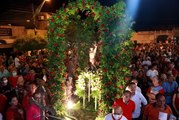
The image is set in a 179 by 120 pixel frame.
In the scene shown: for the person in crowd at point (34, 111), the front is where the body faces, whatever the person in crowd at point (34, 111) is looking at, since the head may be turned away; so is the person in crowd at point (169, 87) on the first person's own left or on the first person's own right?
on the first person's own left

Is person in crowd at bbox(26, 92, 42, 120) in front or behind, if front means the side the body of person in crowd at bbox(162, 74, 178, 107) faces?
in front

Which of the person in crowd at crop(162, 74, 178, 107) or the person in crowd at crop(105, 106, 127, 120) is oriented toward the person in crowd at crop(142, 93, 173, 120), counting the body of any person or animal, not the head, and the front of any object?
the person in crowd at crop(162, 74, 178, 107)

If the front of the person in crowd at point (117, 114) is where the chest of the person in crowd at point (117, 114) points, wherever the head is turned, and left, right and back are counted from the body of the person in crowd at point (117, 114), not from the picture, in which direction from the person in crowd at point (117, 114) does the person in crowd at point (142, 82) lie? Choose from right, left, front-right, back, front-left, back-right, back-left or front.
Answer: back

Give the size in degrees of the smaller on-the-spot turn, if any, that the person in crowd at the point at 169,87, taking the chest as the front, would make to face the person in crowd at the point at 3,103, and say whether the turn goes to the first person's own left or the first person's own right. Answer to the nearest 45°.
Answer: approximately 45° to the first person's own right

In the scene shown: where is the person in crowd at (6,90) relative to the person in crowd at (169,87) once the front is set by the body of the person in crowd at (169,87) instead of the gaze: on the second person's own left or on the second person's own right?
on the second person's own right

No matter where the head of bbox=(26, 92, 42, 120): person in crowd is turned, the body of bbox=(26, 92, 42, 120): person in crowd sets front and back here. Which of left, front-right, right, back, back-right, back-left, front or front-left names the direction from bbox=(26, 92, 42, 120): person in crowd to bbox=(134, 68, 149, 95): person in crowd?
left

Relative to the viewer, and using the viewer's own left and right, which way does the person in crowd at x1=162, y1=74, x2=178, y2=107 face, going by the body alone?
facing the viewer

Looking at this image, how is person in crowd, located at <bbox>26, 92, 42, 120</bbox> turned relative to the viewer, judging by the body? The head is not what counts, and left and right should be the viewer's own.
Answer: facing the viewer and to the right of the viewer

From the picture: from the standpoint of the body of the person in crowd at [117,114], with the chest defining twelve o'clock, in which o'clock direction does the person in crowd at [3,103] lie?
the person in crowd at [3,103] is roughly at 4 o'clock from the person in crowd at [117,114].

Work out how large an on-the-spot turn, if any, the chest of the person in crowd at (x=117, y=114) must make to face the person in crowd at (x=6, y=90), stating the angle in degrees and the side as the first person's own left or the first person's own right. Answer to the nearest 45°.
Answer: approximately 135° to the first person's own right

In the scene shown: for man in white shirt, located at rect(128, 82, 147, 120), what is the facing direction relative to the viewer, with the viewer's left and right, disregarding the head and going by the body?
facing the viewer and to the left of the viewer

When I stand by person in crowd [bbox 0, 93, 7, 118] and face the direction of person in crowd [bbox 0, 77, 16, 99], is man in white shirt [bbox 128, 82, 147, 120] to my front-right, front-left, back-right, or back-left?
back-right

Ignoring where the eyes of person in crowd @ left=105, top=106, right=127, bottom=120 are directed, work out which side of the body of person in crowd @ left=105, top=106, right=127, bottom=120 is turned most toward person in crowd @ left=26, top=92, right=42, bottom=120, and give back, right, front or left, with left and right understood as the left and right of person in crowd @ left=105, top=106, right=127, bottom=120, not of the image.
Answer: right

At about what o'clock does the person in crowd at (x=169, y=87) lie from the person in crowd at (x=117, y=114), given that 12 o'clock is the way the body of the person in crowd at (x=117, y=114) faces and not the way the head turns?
the person in crowd at (x=169, y=87) is roughly at 7 o'clock from the person in crowd at (x=117, y=114).
